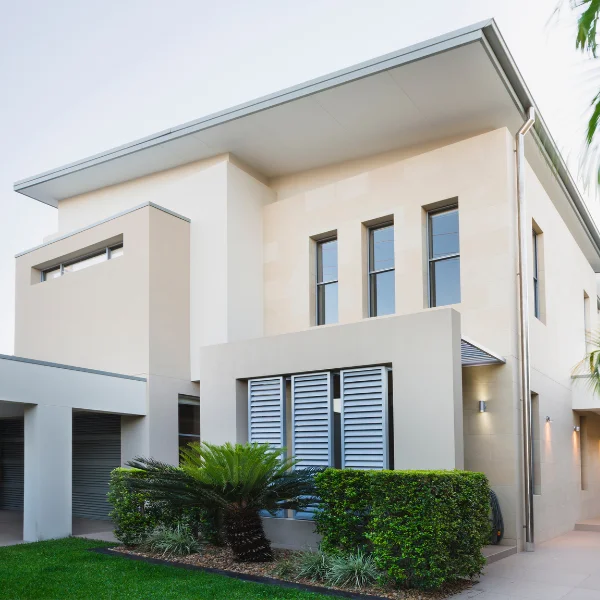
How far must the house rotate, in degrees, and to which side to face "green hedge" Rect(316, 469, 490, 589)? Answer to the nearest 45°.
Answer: approximately 45° to its left

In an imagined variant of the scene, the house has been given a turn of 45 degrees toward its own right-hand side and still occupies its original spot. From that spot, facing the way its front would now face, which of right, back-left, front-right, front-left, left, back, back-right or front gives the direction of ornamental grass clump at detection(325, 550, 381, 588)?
left

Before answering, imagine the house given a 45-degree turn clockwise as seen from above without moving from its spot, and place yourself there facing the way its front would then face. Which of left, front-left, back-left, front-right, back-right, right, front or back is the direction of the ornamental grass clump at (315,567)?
left

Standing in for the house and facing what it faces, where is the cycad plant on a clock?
The cycad plant is roughly at 11 o'clock from the house.

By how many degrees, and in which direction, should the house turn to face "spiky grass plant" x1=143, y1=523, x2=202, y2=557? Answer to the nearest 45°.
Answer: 0° — it already faces it

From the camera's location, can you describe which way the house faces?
facing the viewer and to the left of the viewer

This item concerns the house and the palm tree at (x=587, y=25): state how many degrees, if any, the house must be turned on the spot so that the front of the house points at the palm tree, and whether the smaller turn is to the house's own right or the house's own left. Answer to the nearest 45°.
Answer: approximately 45° to the house's own left
